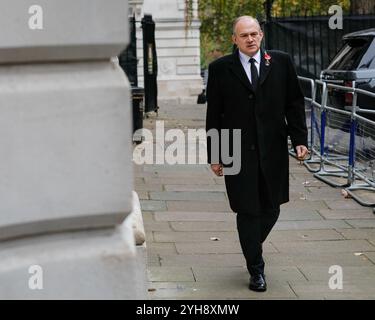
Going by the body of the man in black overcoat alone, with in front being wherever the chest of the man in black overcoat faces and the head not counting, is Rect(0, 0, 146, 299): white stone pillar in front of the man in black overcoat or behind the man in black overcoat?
in front

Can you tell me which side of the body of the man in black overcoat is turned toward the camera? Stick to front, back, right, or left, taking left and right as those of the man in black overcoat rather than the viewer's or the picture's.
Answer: front

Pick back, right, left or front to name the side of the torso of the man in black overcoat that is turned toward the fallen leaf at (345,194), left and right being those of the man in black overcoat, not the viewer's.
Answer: back

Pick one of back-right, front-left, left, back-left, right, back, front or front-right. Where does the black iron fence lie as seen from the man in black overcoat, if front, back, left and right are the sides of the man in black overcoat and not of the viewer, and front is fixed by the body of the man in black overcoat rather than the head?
back

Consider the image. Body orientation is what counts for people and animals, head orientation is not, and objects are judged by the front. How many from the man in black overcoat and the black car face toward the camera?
1

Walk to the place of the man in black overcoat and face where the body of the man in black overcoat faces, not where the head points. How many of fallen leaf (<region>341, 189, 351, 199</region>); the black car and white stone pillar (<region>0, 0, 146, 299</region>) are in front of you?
1

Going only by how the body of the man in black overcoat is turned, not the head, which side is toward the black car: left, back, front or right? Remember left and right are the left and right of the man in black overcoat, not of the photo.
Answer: back
